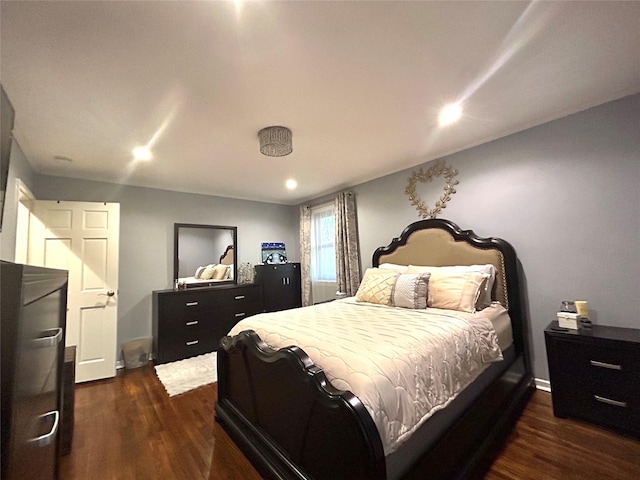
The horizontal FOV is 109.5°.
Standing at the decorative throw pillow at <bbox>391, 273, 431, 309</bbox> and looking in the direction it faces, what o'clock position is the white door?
The white door is roughly at 1 o'clock from the decorative throw pillow.

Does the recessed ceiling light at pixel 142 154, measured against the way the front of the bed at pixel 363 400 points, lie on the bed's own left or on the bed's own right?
on the bed's own right

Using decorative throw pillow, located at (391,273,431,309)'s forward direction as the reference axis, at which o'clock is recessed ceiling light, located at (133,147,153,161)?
The recessed ceiling light is roughly at 1 o'clock from the decorative throw pillow.

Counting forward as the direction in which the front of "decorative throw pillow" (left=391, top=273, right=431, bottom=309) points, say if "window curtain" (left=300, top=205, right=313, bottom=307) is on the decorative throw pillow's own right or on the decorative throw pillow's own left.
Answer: on the decorative throw pillow's own right

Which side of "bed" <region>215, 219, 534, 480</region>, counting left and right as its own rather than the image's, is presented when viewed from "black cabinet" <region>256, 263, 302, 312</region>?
right

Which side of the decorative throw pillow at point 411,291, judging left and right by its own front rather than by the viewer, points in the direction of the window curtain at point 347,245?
right

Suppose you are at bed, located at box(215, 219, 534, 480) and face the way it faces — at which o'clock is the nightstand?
The nightstand is roughly at 7 o'clock from the bed.

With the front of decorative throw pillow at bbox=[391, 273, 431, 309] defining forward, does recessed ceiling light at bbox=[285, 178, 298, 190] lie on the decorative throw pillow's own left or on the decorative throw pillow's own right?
on the decorative throw pillow's own right
